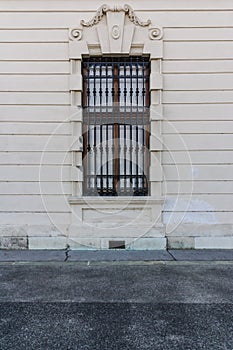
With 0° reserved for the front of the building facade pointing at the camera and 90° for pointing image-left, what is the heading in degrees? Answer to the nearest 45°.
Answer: approximately 0°
